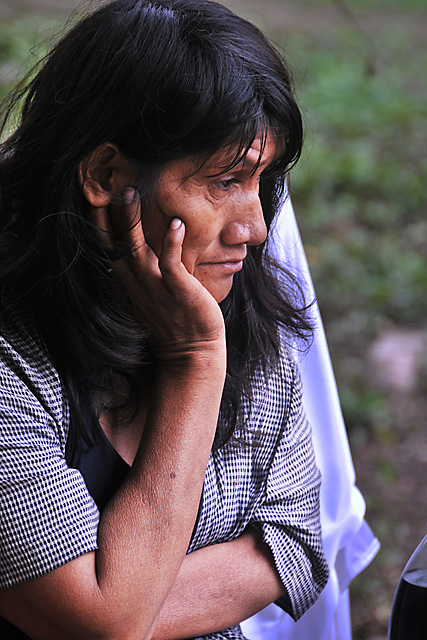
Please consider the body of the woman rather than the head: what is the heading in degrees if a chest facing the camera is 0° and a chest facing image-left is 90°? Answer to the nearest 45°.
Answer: approximately 315°

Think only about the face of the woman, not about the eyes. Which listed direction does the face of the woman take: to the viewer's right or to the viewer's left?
to the viewer's right
